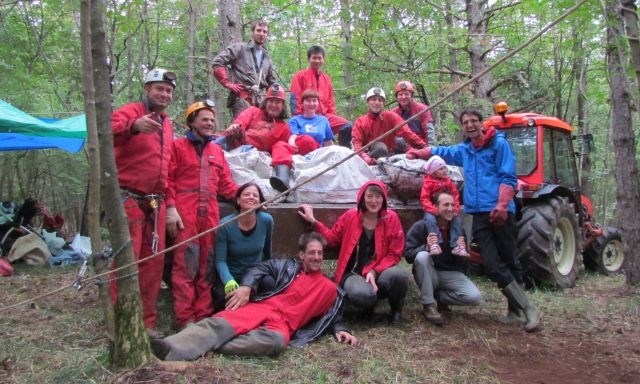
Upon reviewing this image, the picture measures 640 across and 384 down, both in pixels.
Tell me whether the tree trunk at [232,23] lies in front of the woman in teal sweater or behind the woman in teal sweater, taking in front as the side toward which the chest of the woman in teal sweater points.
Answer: behind

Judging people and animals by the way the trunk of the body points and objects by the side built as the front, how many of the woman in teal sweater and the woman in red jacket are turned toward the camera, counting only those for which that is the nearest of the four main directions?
2

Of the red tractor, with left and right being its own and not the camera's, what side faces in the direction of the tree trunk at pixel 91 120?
back

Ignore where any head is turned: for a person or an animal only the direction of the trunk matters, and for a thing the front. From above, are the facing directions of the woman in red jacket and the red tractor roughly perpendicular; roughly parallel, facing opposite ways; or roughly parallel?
roughly perpendicular

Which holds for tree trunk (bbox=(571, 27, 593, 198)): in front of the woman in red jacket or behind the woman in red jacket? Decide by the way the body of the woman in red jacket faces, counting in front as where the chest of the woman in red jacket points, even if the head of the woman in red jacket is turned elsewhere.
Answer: behind

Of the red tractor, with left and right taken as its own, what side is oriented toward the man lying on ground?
back

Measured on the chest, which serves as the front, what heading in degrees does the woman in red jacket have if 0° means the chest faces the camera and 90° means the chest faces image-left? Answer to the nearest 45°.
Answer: approximately 0°

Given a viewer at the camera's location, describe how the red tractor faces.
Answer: facing away from the viewer and to the right of the viewer

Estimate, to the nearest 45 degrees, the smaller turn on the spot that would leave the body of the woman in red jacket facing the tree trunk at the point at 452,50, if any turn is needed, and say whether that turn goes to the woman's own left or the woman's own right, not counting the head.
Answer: approximately 180°

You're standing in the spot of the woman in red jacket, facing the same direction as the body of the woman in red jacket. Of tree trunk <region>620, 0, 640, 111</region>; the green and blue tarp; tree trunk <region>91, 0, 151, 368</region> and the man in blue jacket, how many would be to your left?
2
